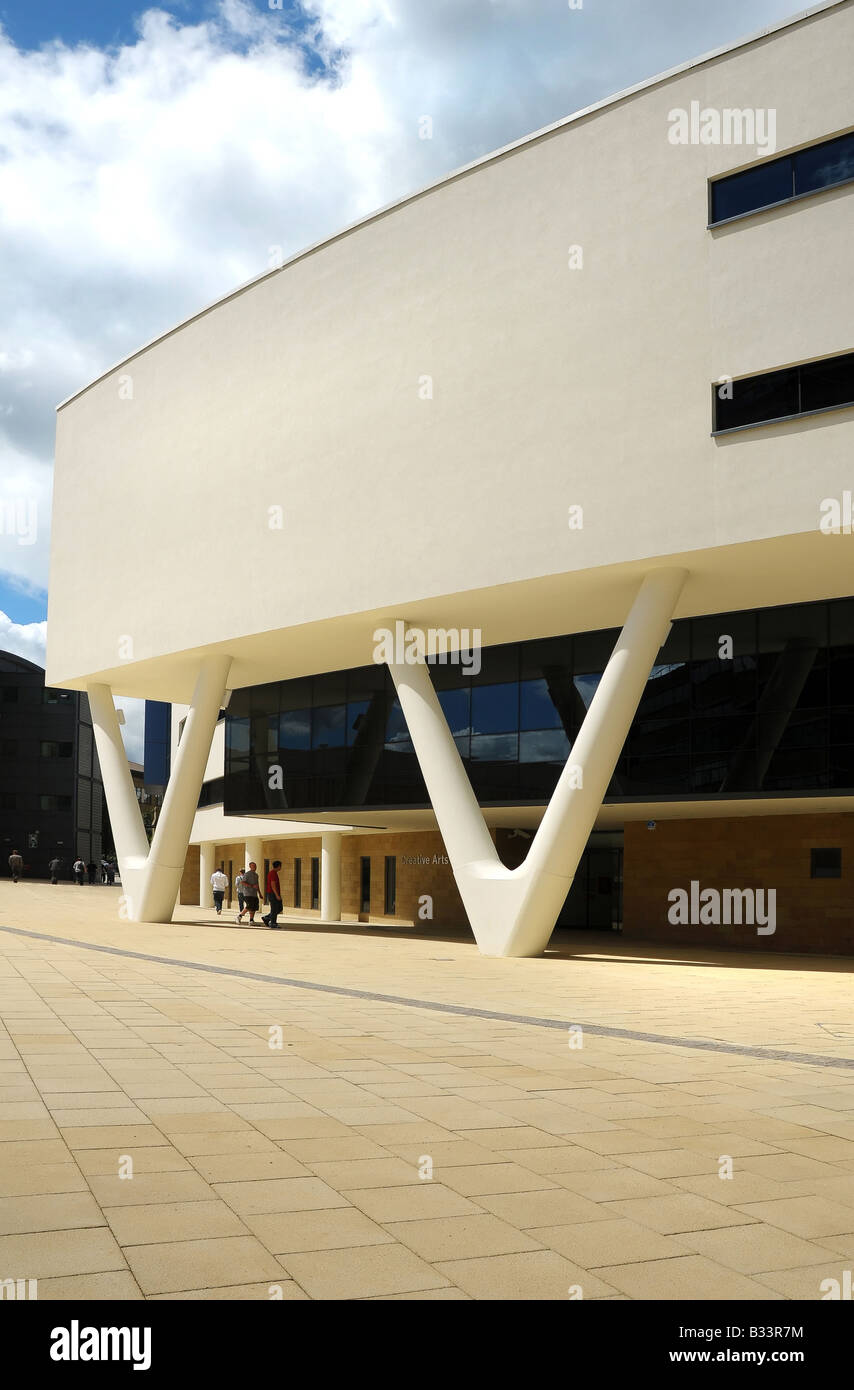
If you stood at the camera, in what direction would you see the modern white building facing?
facing the viewer and to the left of the viewer

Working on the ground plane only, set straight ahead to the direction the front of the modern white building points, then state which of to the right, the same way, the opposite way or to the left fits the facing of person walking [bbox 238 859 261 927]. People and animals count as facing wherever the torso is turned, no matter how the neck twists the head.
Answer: to the left

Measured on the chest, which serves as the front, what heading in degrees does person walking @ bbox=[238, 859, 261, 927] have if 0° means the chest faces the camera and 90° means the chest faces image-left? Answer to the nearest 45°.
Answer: approximately 315°

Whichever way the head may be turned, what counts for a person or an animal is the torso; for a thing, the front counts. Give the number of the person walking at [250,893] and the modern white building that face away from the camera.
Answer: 0
